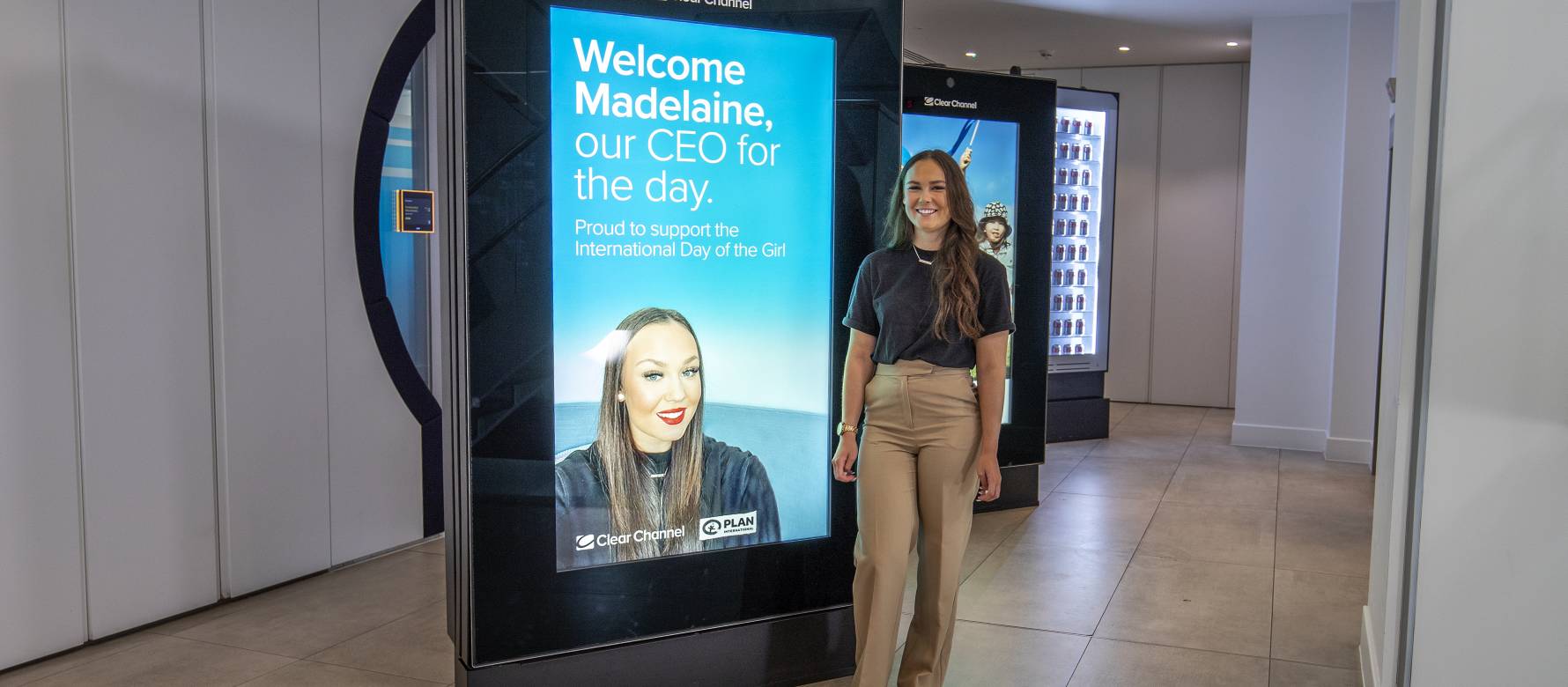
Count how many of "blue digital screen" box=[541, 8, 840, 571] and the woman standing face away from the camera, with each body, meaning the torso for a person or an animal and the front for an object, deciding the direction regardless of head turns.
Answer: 0

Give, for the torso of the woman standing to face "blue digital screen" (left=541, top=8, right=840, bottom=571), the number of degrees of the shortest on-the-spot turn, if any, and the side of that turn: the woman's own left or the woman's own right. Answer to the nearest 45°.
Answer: approximately 90° to the woman's own right

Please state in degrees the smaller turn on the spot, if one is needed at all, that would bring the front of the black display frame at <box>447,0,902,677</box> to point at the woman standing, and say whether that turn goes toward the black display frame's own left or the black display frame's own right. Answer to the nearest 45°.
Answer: approximately 45° to the black display frame's own left

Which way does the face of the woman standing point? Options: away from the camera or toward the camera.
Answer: toward the camera

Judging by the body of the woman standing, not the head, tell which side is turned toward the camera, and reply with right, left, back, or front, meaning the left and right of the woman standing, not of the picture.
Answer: front

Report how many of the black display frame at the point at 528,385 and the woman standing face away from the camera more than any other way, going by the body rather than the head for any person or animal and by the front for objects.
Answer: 0

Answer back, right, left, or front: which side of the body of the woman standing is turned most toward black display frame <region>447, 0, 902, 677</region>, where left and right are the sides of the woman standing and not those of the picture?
right

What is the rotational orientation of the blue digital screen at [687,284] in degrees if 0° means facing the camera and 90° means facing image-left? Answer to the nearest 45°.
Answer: approximately 315°
